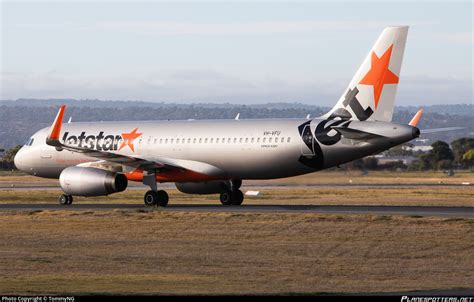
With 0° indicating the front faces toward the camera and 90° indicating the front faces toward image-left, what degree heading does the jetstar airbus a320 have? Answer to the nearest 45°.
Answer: approximately 135°
